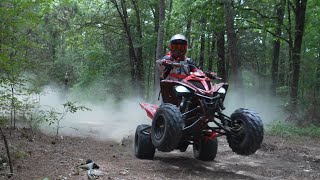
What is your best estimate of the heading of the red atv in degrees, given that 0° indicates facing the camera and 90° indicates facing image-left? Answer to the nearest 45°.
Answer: approximately 315°

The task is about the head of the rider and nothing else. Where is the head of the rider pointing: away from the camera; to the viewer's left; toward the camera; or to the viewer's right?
toward the camera

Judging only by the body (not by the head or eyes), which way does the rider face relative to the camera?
toward the camera
